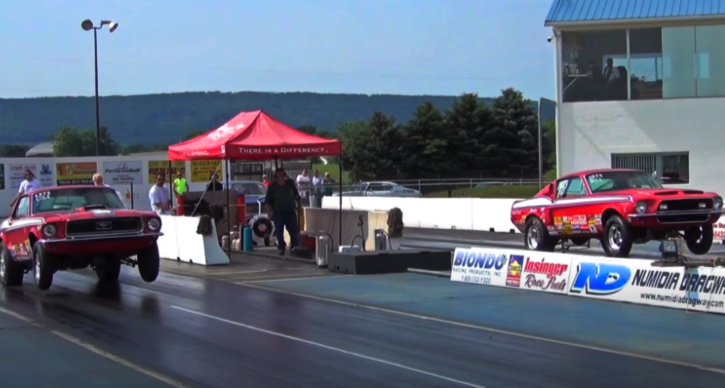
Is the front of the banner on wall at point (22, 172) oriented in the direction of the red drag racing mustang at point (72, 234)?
yes

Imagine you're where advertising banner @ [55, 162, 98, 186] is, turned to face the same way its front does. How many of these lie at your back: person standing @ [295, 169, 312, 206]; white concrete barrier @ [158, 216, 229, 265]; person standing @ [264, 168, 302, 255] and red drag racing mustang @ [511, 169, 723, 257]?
0

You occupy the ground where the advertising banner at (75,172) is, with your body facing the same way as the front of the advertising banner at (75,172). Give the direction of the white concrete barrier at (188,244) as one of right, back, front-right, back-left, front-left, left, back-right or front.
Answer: front

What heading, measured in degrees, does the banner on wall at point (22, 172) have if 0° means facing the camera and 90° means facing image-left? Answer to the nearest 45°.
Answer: approximately 0°

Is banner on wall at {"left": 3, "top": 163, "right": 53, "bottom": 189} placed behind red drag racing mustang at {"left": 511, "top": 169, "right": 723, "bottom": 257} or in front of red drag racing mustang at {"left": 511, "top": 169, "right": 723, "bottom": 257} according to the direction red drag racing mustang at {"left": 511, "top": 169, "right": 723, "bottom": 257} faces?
behind

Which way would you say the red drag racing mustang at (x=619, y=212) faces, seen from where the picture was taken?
facing the viewer and to the right of the viewer

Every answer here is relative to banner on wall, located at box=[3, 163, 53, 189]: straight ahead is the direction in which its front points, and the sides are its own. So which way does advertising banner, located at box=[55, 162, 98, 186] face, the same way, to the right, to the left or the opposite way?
the same way

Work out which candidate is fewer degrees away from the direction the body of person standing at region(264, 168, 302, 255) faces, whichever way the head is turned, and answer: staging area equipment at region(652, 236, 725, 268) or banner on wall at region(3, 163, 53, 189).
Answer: the staging area equipment

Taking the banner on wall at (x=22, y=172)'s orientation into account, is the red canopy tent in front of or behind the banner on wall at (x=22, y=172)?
in front

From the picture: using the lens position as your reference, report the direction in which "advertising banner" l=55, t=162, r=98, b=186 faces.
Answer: facing the viewer

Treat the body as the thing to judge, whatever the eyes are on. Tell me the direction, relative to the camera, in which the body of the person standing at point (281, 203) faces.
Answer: toward the camera
